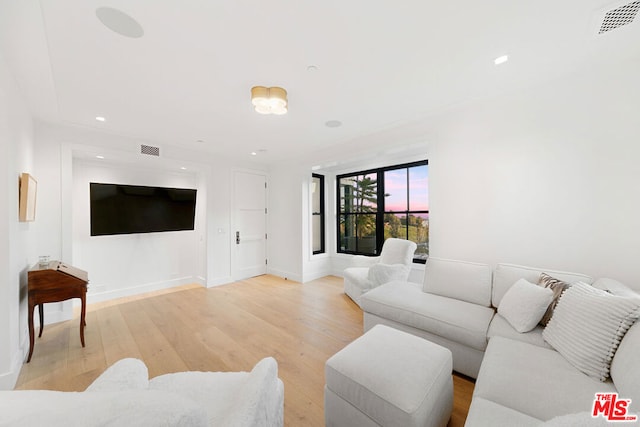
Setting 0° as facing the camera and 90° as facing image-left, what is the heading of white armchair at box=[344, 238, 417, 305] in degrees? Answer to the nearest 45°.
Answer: approximately 45°

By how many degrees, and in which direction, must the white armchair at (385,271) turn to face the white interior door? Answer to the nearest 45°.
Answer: approximately 45° to its right

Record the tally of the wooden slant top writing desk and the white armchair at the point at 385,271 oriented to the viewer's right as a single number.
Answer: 1

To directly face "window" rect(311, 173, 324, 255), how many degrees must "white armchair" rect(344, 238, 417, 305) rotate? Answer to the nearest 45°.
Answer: approximately 90° to its right

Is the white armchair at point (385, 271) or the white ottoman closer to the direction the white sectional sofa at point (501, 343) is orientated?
the white ottoman

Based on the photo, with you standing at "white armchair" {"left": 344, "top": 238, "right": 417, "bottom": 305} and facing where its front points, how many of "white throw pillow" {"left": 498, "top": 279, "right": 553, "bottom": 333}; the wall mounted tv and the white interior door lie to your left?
1

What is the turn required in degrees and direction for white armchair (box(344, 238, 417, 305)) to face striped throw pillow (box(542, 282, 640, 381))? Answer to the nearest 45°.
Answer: approximately 90° to its left

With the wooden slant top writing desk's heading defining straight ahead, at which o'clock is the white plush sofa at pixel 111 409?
The white plush sofa is roughly at 3 o'clock from the wooden slant top writing desk.

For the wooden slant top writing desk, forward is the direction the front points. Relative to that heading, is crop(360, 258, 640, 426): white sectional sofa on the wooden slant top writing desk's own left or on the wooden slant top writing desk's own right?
on the wooden slant top writing desk's own right

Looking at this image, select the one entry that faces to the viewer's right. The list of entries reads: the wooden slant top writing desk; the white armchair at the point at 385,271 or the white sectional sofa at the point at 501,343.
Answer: the wooden slant top writing desk

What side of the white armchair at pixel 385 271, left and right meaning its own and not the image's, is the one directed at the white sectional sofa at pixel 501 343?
left

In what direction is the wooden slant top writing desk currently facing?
to the viewer's right
